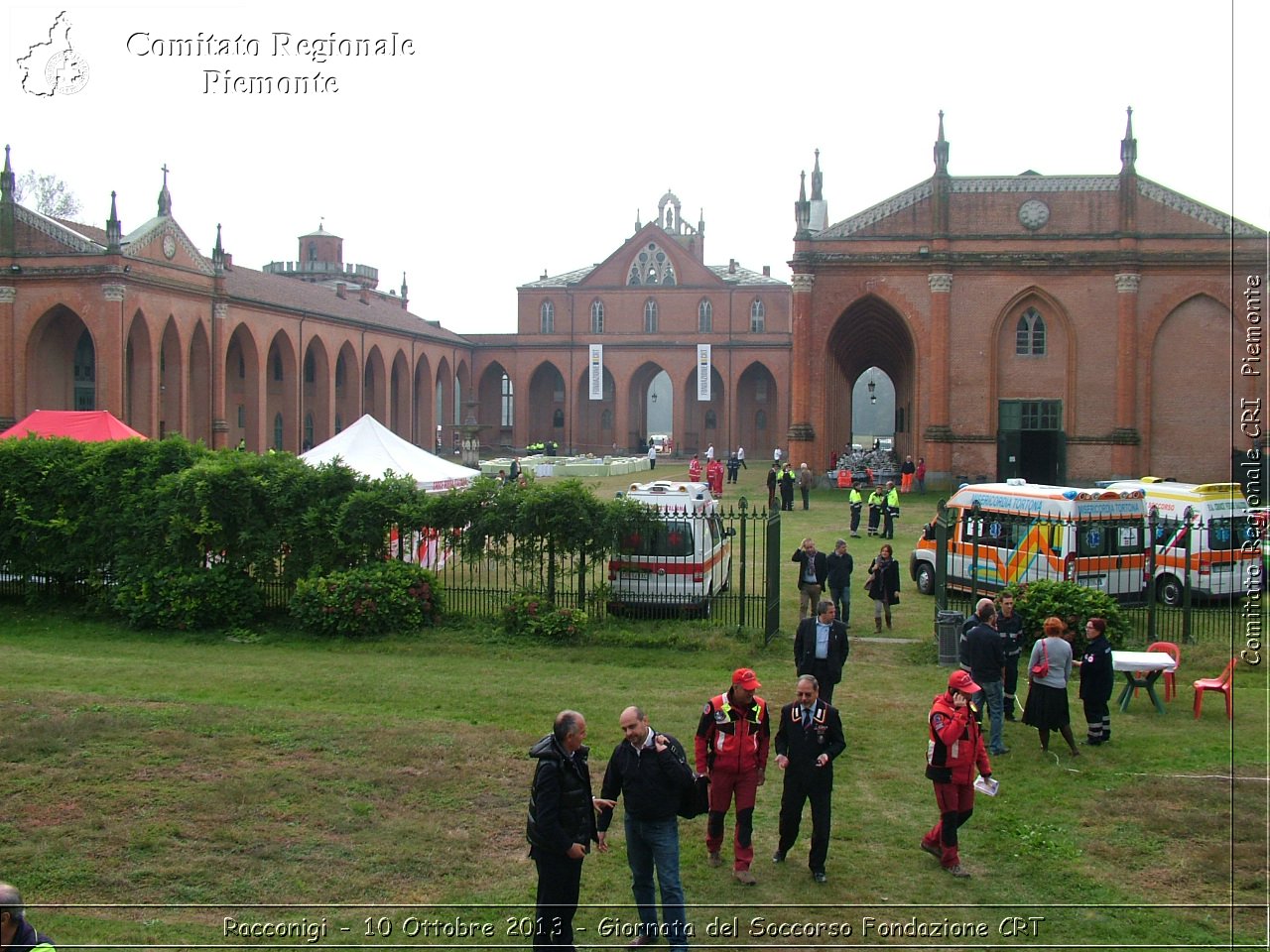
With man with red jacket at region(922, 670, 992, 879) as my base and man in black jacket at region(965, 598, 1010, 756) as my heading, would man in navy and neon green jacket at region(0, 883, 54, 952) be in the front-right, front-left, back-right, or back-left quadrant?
back-left

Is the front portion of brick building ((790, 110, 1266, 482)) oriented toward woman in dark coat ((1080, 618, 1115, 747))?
yes

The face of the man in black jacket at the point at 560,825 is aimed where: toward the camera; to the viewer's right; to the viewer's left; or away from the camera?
to the viewer's right

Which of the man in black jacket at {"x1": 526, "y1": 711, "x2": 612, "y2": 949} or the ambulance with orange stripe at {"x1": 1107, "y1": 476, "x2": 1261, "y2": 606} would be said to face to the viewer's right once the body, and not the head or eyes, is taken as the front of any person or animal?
the man in black jacket

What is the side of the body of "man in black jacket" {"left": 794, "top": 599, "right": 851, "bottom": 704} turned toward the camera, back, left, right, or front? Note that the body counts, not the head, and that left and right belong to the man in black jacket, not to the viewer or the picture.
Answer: front

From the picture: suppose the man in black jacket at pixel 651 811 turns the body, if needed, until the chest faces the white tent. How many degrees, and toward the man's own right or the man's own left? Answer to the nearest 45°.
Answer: approximately 135° to the man's own right

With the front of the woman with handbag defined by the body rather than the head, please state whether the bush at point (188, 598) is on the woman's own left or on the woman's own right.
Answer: on the woman's own left

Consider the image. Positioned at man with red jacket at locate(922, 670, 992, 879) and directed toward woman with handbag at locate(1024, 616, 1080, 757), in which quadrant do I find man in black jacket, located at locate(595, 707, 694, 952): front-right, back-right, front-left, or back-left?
back-left

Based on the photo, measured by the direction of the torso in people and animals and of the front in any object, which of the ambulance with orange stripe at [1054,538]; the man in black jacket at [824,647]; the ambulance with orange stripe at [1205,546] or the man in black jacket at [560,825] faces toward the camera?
the man in black jacket at [824,647]

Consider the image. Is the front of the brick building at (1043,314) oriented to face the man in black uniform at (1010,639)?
yes

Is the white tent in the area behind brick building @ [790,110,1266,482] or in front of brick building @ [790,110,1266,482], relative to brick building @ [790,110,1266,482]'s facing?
in front

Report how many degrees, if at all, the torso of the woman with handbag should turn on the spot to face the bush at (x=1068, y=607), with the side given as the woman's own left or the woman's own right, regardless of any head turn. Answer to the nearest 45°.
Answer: approximately 45° to the woman's own left

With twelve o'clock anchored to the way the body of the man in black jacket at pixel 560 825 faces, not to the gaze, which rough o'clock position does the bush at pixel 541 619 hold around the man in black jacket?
The bush is roughly at 9 o'clock from the man in black jacket.

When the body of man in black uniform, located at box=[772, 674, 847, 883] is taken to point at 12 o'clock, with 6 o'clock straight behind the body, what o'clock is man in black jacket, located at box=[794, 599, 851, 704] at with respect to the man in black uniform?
The man in black jacket is roughly at 6 o'clock from the man in black uniform.

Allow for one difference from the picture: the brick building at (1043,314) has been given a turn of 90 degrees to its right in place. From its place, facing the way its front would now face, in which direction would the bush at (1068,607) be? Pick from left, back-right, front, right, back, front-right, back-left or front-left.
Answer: left

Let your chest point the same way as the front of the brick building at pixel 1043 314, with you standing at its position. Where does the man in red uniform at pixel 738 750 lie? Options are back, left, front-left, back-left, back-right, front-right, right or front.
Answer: front

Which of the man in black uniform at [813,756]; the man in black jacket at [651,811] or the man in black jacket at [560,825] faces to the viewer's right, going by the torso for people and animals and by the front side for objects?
the man in black jacket at [560,825]
